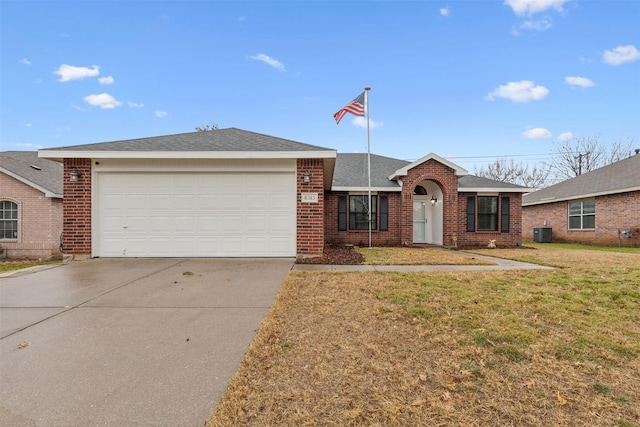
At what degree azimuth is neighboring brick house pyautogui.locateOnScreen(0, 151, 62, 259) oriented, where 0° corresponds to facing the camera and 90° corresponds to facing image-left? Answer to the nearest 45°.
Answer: approximately 0°

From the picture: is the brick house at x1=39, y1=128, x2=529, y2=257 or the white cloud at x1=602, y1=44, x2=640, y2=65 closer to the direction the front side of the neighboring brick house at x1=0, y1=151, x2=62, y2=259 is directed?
the brick house

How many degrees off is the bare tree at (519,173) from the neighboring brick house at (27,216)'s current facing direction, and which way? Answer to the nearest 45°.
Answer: approximately 90° to its left

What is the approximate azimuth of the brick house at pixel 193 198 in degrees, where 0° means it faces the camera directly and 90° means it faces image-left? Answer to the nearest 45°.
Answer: approximately 0°

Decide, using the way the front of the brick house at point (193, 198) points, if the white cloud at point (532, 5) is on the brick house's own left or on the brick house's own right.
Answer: on the brick house's own left

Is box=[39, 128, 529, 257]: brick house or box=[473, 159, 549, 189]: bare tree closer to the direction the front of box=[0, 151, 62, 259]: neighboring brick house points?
the brick house

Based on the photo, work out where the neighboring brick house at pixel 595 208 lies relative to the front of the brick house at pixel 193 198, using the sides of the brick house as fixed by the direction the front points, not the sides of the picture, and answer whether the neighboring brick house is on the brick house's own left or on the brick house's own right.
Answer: on the brick house's own left

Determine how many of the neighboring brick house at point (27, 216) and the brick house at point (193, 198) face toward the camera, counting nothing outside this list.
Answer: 2

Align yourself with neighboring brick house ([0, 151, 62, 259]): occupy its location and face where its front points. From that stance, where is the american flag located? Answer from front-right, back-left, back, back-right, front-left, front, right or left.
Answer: front-left
